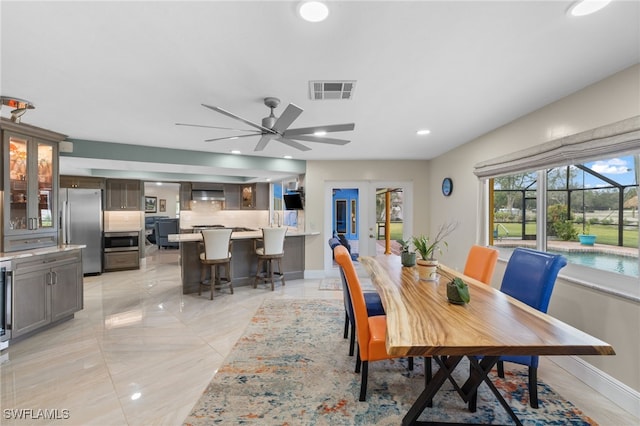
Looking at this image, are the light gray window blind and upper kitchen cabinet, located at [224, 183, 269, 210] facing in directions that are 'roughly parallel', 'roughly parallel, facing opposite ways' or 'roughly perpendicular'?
roughly perpendicular

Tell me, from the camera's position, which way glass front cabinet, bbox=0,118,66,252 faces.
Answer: facing the viewer and to the right of the viewer

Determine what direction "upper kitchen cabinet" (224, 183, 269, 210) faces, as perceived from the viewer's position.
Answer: facing the viewer

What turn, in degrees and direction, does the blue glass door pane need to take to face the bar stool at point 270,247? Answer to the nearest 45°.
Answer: approximately 45° to its right

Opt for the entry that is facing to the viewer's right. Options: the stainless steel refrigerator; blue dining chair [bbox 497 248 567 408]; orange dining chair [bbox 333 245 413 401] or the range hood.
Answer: the orange dining chair

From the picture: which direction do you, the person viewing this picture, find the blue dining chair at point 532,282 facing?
facing the viewer and to the left of the viewer

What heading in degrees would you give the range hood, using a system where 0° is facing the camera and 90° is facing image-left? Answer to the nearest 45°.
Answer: approximately 0°

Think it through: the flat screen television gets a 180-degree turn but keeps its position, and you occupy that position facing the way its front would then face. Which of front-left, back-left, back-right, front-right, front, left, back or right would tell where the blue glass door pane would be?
front-right

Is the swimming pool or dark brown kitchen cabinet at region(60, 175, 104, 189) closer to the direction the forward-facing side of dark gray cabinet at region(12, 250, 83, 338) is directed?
the swimming pool

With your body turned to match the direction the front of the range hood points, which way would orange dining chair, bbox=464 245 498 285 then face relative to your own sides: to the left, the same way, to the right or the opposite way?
to the right

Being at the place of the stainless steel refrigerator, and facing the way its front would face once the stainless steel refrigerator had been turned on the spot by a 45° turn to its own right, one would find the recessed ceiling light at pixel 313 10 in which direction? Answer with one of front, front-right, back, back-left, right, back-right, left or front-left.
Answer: front-left

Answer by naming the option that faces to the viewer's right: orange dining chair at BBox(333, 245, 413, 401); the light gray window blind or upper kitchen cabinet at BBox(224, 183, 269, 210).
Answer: the orange dining chair

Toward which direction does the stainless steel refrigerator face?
toward the camera

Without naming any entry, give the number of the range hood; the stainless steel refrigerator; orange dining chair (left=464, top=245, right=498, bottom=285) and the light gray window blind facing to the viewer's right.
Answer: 0

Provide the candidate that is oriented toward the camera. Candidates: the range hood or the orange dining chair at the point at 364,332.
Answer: the range hood

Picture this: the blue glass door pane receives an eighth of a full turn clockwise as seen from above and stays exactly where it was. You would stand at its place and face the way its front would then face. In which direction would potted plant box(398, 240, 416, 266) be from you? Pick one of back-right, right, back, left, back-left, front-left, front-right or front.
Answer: front-left

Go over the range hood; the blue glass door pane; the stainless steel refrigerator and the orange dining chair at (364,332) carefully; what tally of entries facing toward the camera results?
3

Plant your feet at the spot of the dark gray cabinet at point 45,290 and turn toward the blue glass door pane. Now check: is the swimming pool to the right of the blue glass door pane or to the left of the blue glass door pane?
right
